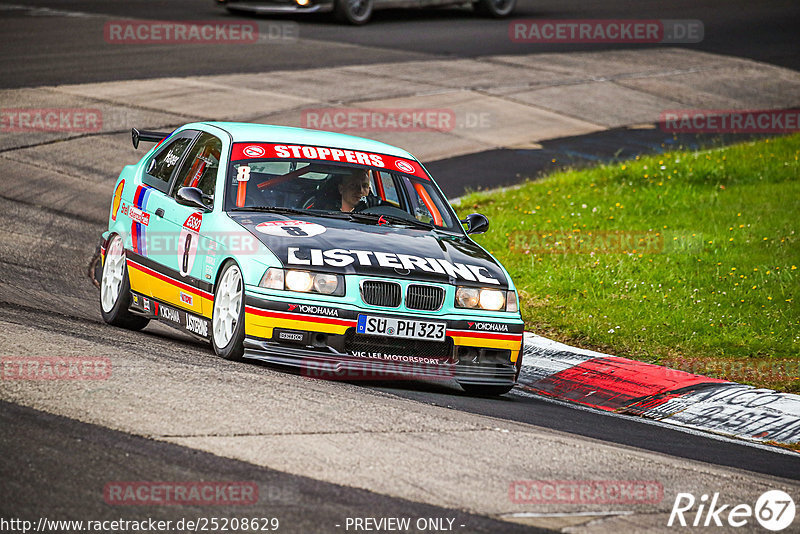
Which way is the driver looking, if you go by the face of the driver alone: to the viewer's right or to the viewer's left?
to the viewer's right

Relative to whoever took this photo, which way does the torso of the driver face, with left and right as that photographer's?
facing the viewer and to the right of the viewer
